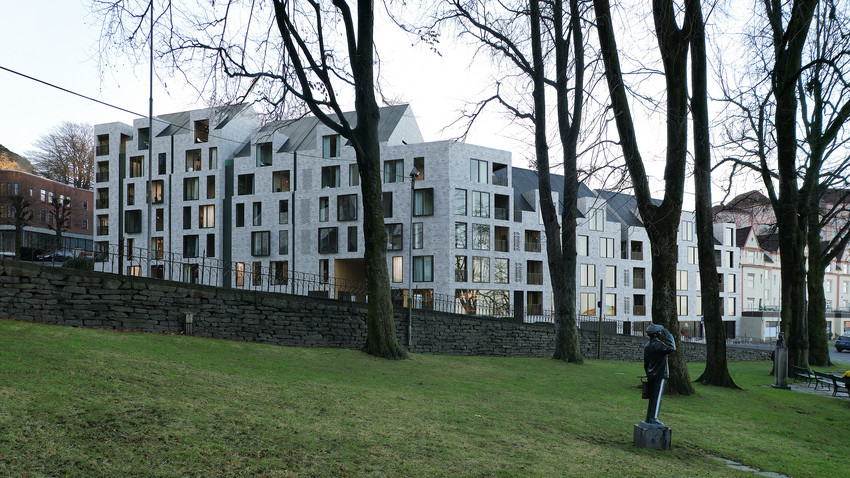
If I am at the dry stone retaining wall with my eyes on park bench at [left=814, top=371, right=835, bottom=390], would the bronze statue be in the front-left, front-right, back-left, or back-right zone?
front-right

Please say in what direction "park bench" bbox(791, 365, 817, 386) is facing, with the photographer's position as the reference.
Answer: facing the viewer and to the left of the viewer

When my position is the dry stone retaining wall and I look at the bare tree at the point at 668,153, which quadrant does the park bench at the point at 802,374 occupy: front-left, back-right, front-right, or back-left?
front-left

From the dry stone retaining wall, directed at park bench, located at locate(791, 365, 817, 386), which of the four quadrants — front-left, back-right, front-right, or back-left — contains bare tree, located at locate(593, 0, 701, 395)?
front-right

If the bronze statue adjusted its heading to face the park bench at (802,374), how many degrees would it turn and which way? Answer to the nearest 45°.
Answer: approximately 90° to its left

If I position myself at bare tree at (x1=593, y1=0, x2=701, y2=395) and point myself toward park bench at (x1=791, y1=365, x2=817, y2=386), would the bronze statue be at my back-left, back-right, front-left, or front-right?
back-right
